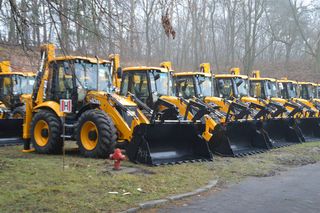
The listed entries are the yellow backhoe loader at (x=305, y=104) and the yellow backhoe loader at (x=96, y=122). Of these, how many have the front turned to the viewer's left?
0

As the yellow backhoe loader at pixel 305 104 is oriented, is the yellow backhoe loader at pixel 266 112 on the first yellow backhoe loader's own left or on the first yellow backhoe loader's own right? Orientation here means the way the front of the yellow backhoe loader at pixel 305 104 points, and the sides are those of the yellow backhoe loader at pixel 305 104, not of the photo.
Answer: on the first yellow backhoe loader's own right

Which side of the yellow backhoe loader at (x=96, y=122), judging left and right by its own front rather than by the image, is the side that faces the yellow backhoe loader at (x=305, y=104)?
left

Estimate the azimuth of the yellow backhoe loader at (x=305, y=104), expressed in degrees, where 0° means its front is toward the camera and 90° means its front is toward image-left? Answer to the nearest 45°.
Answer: approximately 315°

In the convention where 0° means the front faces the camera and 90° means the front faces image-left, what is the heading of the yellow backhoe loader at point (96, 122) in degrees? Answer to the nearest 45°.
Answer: approximately 315°

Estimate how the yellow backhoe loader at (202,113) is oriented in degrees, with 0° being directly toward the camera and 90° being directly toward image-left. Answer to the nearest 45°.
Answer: approximately 315°

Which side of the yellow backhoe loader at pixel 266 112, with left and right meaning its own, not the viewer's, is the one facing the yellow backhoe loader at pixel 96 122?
right
